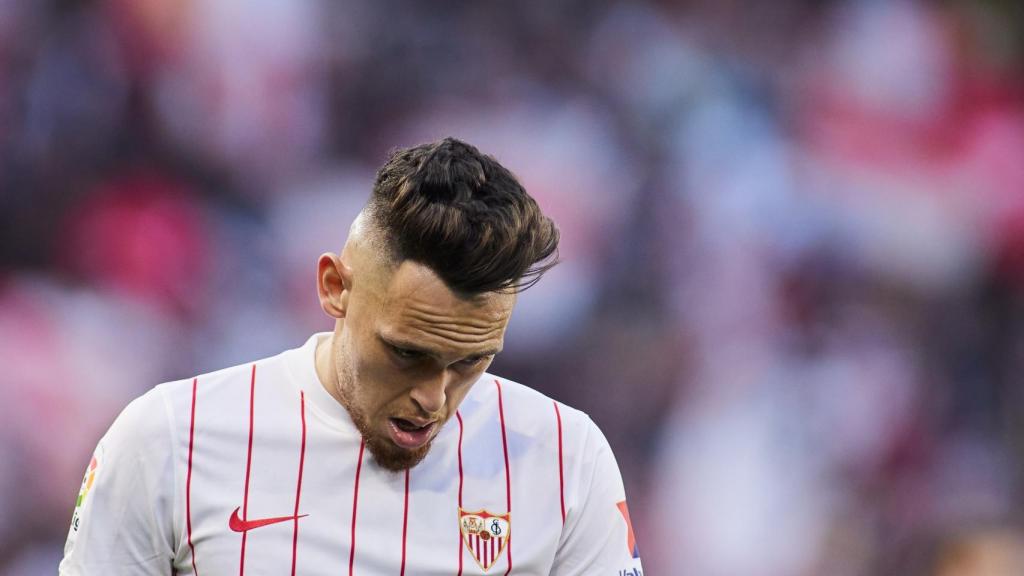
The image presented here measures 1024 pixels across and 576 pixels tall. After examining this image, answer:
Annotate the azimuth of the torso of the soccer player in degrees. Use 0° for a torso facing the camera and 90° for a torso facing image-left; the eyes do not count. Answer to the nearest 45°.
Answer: approximately 0°

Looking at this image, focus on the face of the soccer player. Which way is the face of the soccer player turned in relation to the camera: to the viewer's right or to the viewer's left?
to the viewer's right
